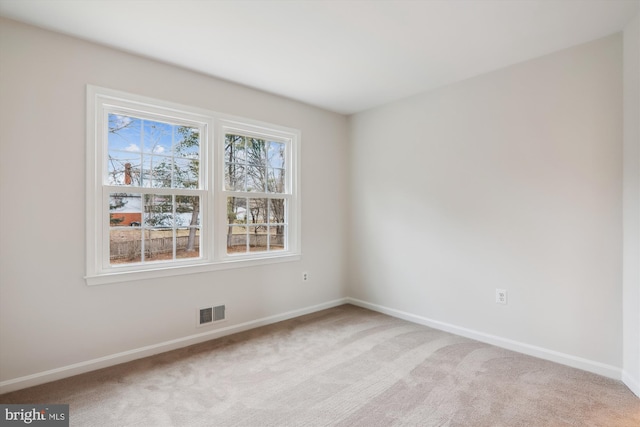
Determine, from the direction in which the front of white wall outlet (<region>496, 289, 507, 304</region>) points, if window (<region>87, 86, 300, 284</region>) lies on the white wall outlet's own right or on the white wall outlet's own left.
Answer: on the white wall outlet's own right

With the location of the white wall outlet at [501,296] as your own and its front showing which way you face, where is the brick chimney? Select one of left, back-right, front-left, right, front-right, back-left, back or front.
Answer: front-right

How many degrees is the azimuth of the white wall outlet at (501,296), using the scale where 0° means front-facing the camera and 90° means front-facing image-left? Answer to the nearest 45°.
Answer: approximately 0°
